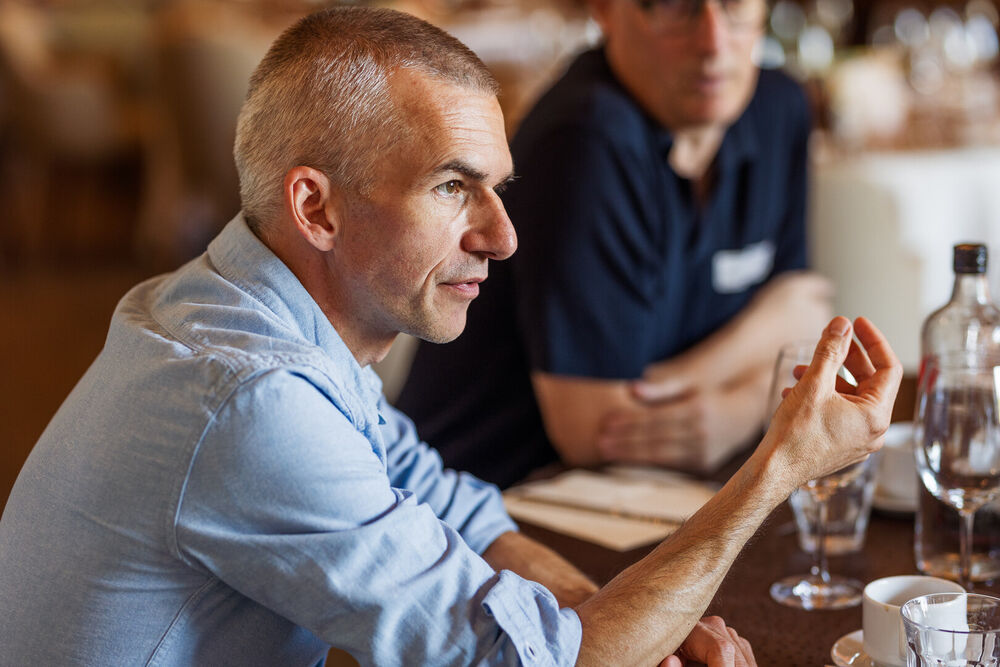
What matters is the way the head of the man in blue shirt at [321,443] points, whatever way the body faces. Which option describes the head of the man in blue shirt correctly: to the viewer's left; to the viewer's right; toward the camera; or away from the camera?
to the viewer's right

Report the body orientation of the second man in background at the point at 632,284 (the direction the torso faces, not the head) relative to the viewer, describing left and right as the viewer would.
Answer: facing the viewer and to the right of the viewer

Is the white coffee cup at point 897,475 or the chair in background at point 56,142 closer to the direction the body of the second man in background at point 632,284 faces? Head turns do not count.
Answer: the white coffee cup

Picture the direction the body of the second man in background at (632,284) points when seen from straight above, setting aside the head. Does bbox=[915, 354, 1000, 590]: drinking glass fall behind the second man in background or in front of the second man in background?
in front

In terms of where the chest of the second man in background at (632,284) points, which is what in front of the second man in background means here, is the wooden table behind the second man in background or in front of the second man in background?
in front

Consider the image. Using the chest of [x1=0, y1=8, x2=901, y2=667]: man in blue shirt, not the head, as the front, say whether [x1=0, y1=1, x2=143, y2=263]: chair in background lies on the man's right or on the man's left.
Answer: on the man's left

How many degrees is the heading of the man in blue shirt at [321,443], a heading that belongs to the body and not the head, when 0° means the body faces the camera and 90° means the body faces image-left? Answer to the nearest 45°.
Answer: approximately 270°

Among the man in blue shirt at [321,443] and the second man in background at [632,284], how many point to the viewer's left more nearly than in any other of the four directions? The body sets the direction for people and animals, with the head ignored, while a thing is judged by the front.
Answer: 0

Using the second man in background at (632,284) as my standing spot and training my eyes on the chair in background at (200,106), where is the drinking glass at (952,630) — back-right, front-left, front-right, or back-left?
back-left
